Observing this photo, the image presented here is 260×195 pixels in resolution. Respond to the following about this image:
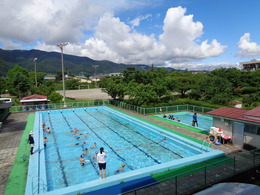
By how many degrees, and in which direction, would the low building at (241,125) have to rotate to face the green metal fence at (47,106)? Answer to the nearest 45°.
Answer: approximately 45° to its right

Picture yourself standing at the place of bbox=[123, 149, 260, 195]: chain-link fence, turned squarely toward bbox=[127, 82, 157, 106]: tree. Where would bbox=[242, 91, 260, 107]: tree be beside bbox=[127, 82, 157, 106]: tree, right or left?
right

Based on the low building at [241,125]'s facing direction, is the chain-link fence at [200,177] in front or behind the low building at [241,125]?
in front

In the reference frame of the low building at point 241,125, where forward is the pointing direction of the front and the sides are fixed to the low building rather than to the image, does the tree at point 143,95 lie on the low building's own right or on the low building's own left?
on the low building's own right

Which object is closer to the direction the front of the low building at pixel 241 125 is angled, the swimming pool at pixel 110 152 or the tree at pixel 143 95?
the swimming pool

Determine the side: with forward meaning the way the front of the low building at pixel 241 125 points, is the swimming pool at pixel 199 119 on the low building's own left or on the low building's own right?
on the low building's own right

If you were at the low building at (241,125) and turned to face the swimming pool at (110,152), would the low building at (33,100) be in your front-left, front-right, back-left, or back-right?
front-right

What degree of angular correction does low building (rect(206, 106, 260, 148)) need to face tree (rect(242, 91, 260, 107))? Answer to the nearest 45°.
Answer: approximately 135° to its right

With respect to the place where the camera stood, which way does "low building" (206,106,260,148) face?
facing the viewer and to the left of the viewer

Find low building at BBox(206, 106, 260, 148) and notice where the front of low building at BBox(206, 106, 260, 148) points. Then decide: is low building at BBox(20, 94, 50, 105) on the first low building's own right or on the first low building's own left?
on the first low building's own right

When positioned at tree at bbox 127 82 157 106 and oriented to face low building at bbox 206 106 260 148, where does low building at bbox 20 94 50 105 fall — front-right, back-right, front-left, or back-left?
back-right

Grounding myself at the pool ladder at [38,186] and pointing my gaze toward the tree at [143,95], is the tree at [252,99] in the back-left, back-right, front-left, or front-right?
front-right

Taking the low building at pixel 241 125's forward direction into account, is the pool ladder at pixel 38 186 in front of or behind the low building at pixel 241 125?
in front
